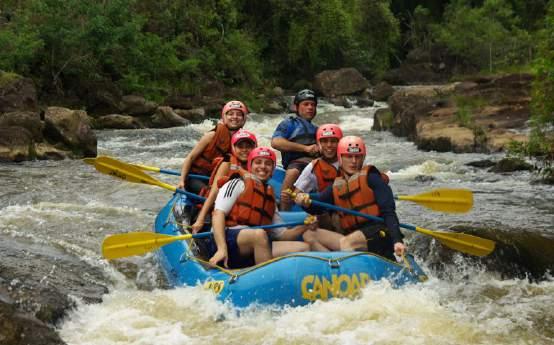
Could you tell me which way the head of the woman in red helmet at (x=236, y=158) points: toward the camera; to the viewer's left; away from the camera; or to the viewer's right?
toward the camera

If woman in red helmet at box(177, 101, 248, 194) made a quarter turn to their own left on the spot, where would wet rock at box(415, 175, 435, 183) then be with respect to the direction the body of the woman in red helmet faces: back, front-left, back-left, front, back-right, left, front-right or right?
front

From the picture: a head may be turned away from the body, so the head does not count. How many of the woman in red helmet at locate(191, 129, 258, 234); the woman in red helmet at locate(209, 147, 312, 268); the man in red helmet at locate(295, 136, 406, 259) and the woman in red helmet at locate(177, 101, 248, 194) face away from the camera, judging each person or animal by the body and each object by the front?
0

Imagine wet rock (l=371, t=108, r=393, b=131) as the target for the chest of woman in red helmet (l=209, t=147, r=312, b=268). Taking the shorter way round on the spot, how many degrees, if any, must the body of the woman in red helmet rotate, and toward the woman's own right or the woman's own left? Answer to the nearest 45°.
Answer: approximately 135° to the woman's own left

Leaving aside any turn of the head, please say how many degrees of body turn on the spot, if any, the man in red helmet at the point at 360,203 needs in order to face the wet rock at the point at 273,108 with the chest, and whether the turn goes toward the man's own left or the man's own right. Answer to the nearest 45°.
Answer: approximately 135° to the man's own right

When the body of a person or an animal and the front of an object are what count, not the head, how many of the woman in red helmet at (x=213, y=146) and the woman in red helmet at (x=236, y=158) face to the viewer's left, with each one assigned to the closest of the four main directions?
0

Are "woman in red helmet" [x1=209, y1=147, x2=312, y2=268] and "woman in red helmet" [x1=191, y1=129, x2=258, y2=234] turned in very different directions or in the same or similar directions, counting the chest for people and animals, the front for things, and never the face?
same or similar directions

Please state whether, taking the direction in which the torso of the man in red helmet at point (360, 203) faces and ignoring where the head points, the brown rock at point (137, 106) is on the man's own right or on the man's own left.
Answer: on the man's own right

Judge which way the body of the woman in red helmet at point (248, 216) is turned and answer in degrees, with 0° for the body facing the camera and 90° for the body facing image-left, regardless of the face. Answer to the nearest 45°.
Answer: approximately 315°

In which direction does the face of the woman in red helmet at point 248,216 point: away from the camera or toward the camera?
toward the camera

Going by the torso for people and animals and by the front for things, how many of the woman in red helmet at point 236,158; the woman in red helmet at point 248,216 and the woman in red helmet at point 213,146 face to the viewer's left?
0

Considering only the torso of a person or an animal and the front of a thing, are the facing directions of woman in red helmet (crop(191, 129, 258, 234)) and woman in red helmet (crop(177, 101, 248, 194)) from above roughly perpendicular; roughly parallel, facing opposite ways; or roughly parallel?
roughly parallel

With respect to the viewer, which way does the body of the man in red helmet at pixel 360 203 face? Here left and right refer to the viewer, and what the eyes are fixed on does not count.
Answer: facing the viewer and to the left of the viewer

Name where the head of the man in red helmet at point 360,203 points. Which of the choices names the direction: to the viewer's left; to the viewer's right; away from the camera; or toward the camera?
toward the camera

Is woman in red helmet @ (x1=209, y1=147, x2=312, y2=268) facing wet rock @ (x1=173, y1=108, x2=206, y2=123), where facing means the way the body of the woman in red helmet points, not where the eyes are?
no
